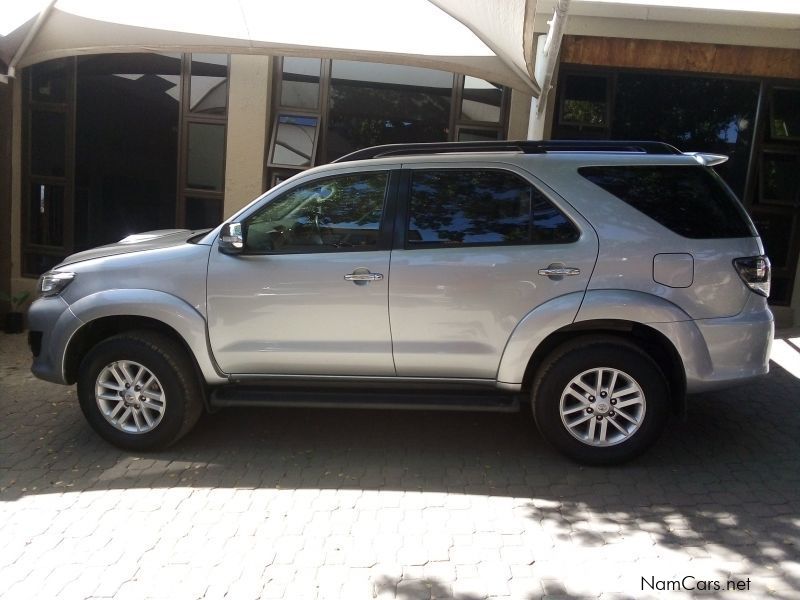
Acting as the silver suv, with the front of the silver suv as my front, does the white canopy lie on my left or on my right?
on my right

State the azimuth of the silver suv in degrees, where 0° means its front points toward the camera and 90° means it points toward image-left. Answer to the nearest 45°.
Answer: approximately 90°
